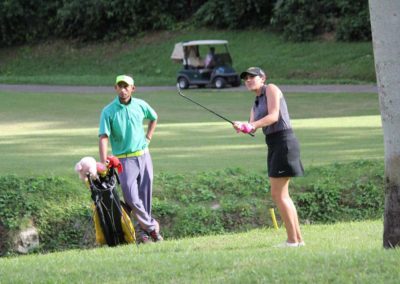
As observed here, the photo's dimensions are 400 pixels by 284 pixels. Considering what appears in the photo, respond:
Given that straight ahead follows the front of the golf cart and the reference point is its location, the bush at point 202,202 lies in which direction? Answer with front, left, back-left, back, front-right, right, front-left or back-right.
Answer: front-right

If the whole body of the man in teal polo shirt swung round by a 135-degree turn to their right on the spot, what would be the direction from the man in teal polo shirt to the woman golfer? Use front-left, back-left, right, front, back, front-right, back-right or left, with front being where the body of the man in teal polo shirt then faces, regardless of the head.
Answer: back

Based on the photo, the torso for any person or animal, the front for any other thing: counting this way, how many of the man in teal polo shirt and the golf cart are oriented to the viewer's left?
0

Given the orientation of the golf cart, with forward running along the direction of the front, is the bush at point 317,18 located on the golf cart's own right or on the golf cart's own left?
on the golf cart's own left

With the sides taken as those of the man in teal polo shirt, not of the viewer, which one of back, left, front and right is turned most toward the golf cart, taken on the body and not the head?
back

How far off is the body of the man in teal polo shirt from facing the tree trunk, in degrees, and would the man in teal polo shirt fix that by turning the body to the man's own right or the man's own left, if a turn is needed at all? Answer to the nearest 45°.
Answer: approximately 45° to the man's own left

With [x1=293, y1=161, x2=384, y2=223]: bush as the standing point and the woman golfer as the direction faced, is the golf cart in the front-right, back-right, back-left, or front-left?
back-right

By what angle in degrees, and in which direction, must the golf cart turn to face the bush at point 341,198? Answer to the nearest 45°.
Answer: approximately 45° to its right

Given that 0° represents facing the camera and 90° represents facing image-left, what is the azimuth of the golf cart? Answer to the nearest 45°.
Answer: approximately 315°

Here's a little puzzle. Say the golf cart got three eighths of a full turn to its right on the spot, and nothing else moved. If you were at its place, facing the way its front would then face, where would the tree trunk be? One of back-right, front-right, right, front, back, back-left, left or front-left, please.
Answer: left

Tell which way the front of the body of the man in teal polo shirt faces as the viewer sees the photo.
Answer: toward the camera

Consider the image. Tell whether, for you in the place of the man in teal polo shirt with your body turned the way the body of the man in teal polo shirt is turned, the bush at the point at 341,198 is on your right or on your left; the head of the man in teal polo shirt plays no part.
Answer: on your left
